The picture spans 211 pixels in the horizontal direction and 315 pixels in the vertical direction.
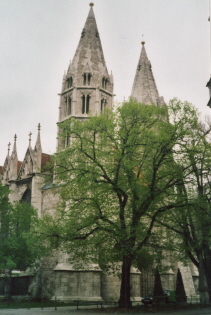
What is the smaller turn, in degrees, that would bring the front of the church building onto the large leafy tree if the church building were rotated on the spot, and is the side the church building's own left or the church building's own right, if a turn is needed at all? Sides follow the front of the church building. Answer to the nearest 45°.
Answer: approximately 45° to the church building's own right

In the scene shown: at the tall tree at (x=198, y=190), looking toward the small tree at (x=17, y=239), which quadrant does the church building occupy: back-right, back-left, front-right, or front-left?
front-right

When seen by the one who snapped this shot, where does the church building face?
facing the viewer and to the right of the viewer

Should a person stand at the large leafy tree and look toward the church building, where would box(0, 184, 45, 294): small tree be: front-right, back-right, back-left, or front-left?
front-left

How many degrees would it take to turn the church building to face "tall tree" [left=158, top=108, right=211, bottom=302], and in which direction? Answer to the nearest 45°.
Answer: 0° — it already faces it
